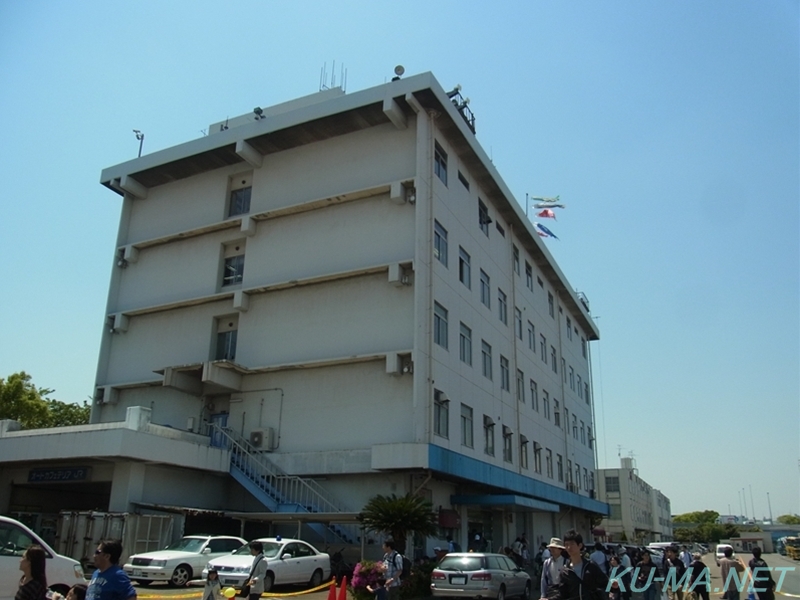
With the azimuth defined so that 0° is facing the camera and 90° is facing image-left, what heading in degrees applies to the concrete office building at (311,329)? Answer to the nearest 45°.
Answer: approximately 315°

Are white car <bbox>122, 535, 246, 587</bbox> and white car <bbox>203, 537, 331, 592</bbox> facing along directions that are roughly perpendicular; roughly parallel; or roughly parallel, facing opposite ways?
roughly parallel

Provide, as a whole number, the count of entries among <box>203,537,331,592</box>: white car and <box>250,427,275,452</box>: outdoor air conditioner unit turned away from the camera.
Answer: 0

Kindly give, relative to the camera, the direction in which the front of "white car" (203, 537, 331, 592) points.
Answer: facing the viewer and to the left of the viewer

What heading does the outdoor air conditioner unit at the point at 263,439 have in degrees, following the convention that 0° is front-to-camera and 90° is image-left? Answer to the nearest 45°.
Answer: approximately 45°

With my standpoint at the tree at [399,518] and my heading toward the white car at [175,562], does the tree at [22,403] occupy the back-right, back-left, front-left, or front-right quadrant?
front-right

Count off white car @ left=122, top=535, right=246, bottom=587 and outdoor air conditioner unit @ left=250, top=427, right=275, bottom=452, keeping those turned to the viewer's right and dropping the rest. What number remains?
0

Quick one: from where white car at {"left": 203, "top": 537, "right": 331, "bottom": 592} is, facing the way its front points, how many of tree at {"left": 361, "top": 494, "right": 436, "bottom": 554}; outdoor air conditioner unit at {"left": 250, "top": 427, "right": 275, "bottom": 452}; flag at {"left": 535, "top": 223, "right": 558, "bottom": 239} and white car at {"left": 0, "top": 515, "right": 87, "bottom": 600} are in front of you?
1

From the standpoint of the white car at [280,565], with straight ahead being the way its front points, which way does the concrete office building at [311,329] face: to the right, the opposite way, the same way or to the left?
to the left

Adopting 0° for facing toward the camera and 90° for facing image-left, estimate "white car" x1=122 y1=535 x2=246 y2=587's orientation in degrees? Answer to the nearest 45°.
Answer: approximately 45°

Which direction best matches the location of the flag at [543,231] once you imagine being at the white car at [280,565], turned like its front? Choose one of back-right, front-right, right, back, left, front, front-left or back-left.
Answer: back

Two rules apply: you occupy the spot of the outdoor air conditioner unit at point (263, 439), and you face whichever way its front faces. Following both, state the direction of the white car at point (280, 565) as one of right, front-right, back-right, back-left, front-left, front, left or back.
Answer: front-left
